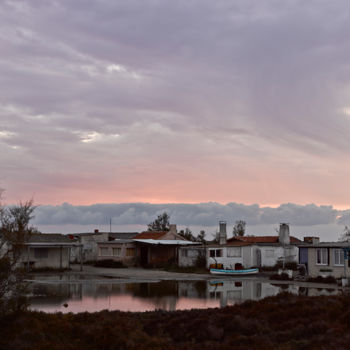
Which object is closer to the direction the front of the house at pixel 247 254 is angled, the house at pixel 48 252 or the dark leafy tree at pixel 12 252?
the dark leafy tree

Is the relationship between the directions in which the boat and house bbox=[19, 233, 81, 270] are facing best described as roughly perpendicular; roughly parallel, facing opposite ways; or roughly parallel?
roughly perpendicular

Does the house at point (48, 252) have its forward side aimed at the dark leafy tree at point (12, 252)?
yes

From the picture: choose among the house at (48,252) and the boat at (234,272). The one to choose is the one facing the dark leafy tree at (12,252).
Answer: the house

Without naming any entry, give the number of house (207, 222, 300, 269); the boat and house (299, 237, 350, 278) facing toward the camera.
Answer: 2

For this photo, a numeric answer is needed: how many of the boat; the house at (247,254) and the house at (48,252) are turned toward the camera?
2

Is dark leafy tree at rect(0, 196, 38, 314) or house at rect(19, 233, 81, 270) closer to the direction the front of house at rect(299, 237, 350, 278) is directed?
the dark leafy tree

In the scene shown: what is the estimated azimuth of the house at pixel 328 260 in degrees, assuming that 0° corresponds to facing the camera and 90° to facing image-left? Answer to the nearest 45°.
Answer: approximately 0°
